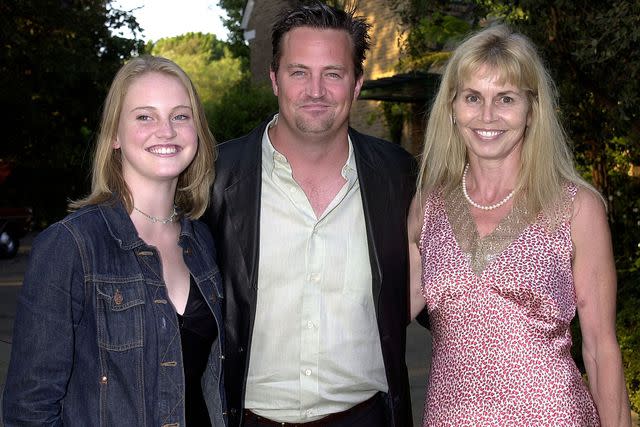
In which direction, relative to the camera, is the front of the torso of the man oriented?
toward the camera

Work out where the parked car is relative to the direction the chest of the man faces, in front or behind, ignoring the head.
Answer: behind

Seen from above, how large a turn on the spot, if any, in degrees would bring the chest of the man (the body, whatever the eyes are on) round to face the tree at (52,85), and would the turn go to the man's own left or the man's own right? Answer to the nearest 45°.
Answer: approximately 180°

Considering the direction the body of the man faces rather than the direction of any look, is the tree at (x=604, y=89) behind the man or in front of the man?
behind

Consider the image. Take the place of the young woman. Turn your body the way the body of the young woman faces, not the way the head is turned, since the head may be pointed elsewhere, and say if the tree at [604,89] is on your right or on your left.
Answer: on your left

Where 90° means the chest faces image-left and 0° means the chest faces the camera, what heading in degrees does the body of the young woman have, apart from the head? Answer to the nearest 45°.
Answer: approximately 315°

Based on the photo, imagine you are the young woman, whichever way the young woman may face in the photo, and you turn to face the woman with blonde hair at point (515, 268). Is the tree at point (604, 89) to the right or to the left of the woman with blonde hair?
left

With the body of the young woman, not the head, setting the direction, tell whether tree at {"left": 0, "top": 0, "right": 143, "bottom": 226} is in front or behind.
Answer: behind

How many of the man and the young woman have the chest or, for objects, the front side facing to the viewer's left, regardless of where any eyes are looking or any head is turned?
0

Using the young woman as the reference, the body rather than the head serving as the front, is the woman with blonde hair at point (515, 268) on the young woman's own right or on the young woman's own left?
on the young woman's own left

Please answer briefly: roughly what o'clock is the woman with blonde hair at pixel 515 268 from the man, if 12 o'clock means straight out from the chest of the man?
The woman with blonde hair is roughly at 10 o'clock from the man.

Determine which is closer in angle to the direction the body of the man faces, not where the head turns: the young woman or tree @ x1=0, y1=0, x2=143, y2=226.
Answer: the young woman
